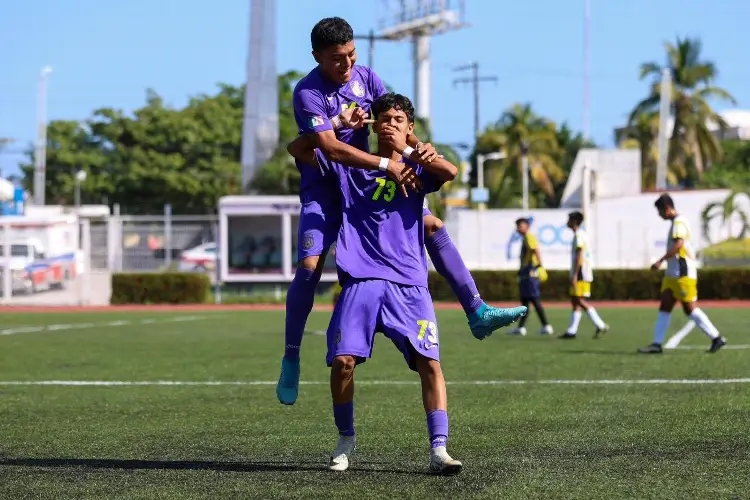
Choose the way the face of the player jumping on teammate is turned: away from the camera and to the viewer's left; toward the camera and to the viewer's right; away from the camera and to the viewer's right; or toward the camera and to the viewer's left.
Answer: toward the camera and to the viewer's right

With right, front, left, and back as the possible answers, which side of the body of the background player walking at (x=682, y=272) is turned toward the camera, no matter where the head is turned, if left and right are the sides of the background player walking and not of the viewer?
left

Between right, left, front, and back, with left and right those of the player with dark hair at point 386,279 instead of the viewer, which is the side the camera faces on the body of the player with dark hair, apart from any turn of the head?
front

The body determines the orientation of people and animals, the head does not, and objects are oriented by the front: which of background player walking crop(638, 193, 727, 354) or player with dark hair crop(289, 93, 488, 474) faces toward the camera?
the player with dark hair

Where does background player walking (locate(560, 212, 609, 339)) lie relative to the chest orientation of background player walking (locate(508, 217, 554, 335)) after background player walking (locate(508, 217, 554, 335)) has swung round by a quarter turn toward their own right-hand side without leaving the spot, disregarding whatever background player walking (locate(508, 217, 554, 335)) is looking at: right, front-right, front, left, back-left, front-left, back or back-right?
back-right

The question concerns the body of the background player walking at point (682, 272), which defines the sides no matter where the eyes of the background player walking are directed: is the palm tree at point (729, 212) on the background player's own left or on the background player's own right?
on the background player's own right

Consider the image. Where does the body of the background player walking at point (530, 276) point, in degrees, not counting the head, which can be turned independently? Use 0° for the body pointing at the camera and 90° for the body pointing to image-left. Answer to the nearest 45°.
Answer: approximately 90°

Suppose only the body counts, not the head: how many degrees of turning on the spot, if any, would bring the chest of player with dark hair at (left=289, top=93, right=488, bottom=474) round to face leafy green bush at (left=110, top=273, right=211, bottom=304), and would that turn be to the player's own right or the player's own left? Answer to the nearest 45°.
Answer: approximately 180°
